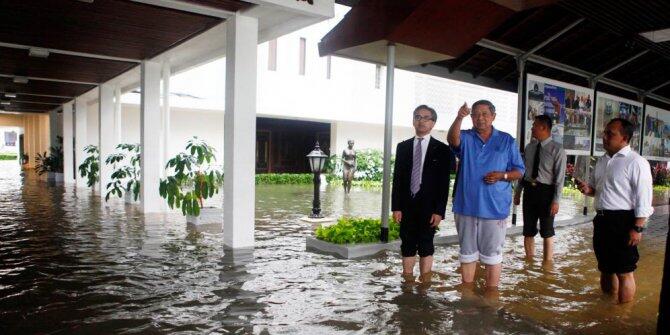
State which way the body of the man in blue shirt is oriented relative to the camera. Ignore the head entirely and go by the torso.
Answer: toward the camera

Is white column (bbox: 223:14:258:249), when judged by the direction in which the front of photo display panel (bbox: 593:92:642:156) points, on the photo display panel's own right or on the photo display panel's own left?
on the photo display panel's own right

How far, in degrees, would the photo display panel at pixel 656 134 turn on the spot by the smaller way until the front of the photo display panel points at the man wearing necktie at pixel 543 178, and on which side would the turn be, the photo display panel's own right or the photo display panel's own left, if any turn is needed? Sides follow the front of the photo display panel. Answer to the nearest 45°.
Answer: approximately 45° to the photo display panel's own right

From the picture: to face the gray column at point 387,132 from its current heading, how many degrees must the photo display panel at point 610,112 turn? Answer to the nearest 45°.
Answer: approximately 90° to its right

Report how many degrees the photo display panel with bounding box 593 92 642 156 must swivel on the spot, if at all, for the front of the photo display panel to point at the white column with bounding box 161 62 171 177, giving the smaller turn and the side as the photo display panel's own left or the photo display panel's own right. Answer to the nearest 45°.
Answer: approximately 90° to the photo display panel's own right

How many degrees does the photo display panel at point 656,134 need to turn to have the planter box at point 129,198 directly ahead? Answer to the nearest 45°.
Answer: approximately 90° to its right

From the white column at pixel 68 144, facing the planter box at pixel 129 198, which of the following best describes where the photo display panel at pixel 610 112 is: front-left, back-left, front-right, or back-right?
front-left

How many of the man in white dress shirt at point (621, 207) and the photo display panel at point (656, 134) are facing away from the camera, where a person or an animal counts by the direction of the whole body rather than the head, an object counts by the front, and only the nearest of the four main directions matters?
0

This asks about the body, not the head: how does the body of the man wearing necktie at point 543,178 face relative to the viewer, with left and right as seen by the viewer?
facing the viewer and to the left of the viewer
